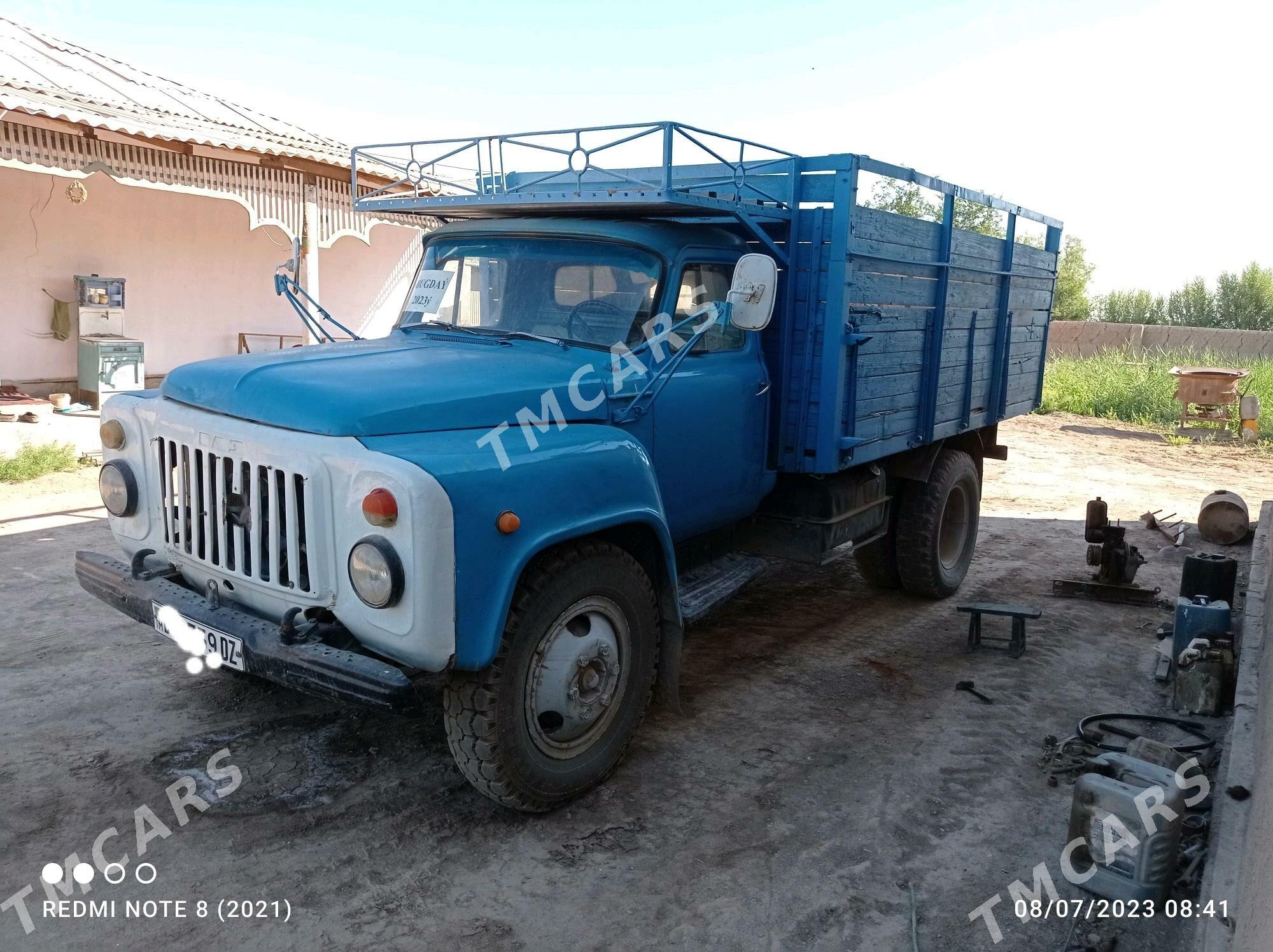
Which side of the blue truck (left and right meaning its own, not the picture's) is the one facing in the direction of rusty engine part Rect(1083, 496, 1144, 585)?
back

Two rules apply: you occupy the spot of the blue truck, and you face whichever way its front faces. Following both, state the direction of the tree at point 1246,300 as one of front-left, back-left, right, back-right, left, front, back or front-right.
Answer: back

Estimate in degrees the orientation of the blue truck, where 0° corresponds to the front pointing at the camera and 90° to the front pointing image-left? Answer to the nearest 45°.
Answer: approximately 45°

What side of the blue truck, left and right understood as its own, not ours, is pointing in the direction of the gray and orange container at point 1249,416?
back

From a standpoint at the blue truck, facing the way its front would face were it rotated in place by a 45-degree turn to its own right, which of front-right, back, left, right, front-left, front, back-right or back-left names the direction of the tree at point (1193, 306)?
back-right

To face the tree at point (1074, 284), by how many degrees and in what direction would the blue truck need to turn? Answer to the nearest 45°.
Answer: approximately 180°

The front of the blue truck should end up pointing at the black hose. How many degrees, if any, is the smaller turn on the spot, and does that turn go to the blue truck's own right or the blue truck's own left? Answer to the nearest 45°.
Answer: approximately 135° to the blue truck's own left

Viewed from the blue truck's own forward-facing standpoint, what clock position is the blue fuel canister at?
The blue fuel canister is roughly at 7 o'clock from the blue truck.

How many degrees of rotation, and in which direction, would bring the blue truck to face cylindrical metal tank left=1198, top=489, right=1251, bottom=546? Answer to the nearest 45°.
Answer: approximately 180°
